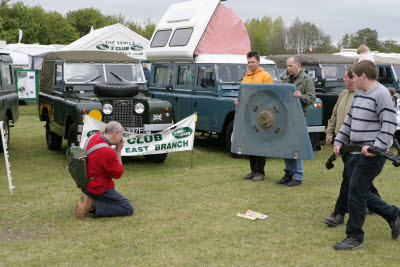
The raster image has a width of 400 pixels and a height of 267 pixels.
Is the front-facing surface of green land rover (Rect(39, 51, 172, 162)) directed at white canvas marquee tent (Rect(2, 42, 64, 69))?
no

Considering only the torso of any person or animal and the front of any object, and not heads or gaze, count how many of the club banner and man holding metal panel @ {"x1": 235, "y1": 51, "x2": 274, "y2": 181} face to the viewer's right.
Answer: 0

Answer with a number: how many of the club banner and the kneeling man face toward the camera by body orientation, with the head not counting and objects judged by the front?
1

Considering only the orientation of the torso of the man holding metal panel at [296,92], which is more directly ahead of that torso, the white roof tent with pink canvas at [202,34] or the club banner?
the club banner

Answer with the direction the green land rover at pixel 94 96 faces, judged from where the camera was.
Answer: facing the viewer and to the right of the viewer

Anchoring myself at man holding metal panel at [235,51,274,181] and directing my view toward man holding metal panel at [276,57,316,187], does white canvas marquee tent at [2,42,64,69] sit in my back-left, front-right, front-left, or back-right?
back-left

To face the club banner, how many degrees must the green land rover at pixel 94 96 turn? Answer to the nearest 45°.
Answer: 0° — it already faces it

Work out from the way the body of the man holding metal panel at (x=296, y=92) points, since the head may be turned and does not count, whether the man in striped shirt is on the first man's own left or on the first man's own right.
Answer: on the first man's own left

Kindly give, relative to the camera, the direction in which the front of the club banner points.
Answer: facing the viewer

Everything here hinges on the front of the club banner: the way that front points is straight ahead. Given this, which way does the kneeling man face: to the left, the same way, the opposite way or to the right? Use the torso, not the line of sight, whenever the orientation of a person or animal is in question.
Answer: to the left

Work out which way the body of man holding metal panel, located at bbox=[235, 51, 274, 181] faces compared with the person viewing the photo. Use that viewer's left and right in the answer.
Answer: facing the viewer and to the left of the viewer

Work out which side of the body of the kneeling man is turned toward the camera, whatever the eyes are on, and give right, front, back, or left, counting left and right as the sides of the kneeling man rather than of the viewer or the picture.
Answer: right

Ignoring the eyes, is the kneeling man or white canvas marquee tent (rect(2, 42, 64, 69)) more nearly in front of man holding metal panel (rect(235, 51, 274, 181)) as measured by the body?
the kneeling man

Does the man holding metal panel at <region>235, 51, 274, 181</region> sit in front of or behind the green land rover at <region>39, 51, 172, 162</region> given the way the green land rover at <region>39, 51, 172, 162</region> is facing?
in front

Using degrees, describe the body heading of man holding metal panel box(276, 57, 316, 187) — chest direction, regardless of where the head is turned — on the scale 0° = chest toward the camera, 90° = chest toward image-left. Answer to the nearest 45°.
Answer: approximately 45°

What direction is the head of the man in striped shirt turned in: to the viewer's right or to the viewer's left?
to the viewer's left
